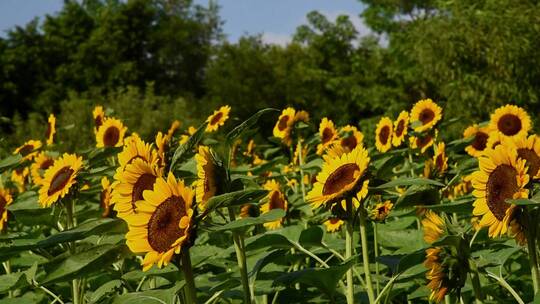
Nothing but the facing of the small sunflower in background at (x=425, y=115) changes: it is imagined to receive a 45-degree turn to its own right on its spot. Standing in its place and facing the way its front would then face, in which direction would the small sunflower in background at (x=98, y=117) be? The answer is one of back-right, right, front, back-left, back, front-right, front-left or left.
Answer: front-right

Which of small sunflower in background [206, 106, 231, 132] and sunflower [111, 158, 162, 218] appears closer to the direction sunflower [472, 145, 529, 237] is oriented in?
the sunflower

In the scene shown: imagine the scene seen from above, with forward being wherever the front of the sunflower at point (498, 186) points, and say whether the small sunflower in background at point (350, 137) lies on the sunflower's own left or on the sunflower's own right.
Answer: on the sunflower's own right

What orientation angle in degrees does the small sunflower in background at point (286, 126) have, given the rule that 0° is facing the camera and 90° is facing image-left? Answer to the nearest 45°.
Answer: approximately 45°

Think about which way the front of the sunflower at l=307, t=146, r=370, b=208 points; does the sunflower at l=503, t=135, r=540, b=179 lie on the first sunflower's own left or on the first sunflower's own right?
on the first sunflower's own left

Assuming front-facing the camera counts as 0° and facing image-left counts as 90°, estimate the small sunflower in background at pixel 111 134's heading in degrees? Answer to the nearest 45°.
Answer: approximately 0°

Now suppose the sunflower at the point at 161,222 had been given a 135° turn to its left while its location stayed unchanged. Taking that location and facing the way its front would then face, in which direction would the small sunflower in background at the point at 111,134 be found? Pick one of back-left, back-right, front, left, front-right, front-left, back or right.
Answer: left
